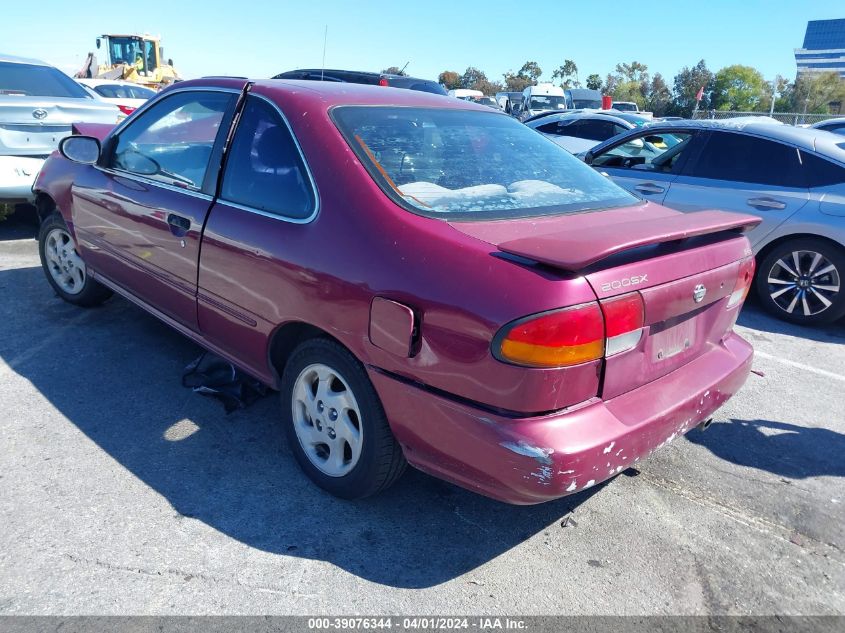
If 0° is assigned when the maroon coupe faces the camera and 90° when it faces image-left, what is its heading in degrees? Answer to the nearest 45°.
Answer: approximately 135°

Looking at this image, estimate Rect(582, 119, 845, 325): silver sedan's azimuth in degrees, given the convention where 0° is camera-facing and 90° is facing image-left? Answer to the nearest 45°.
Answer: approximately 90°

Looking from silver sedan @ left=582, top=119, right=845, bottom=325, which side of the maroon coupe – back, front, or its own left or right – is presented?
right

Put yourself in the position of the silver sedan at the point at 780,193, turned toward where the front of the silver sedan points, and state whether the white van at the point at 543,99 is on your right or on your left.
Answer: on your right

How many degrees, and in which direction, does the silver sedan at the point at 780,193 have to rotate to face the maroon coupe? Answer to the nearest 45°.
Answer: approximately 90° to its left

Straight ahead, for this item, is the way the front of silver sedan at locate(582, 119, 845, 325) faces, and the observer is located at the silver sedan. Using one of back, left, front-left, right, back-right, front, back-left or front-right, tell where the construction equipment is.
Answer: front-right

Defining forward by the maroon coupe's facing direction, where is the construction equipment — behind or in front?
in front

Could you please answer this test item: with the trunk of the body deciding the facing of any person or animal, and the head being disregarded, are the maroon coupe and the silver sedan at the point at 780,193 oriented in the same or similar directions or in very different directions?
same or similar directions

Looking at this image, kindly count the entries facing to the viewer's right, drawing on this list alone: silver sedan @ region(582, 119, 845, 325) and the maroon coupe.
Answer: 0

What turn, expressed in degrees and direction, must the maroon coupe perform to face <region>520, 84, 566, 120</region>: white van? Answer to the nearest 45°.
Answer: approximately 45° to its right

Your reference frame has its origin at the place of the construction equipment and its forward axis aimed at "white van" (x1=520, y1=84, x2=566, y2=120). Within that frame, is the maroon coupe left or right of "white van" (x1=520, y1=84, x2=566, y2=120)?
right
